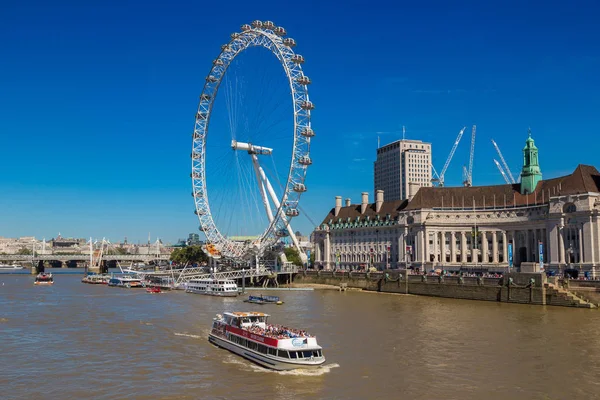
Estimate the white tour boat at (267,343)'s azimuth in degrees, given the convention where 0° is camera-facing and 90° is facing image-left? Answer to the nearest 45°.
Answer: approximately 315°
